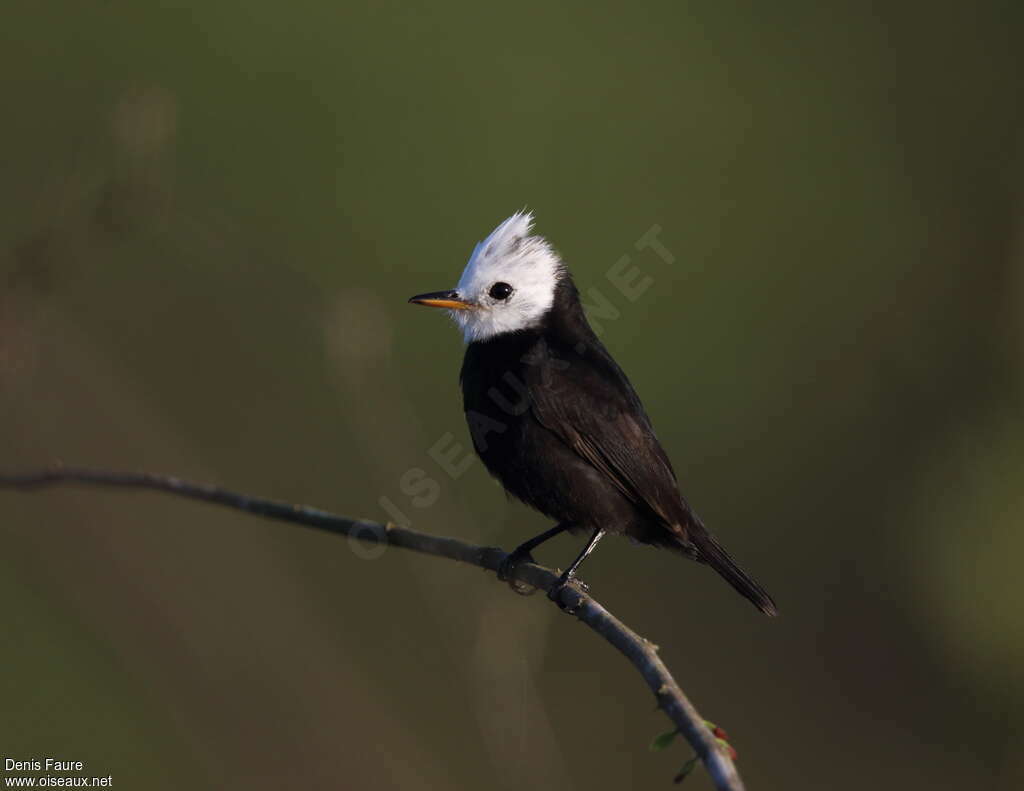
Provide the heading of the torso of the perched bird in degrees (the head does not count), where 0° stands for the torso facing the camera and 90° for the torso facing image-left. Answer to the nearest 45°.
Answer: approximately 90°
